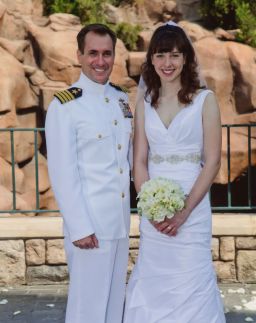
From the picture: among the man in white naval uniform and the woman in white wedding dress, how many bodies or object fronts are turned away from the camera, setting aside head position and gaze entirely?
0

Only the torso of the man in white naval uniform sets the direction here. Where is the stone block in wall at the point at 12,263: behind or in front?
behind

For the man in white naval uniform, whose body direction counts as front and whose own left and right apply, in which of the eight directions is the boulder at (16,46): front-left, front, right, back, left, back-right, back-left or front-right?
back-left

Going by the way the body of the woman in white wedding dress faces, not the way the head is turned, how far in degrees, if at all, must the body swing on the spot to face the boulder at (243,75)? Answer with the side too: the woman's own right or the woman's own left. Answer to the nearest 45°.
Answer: approximately 180°

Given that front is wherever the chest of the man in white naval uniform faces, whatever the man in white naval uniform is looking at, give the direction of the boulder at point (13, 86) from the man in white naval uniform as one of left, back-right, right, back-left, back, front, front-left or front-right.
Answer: back-left

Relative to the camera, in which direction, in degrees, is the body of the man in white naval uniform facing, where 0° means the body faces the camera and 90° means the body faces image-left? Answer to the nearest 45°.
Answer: approximately 315°

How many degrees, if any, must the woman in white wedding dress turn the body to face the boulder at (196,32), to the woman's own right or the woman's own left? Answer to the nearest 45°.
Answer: approximately 180°

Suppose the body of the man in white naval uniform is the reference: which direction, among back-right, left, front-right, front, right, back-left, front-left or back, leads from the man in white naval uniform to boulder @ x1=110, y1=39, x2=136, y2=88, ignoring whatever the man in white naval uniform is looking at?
back-left

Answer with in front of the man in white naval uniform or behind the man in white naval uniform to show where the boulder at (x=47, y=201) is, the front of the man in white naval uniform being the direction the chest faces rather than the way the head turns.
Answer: behind

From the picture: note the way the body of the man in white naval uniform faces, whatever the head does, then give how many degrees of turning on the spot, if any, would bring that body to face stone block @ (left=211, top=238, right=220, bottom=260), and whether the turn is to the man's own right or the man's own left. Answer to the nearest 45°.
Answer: approximately 90° to the man's own left
